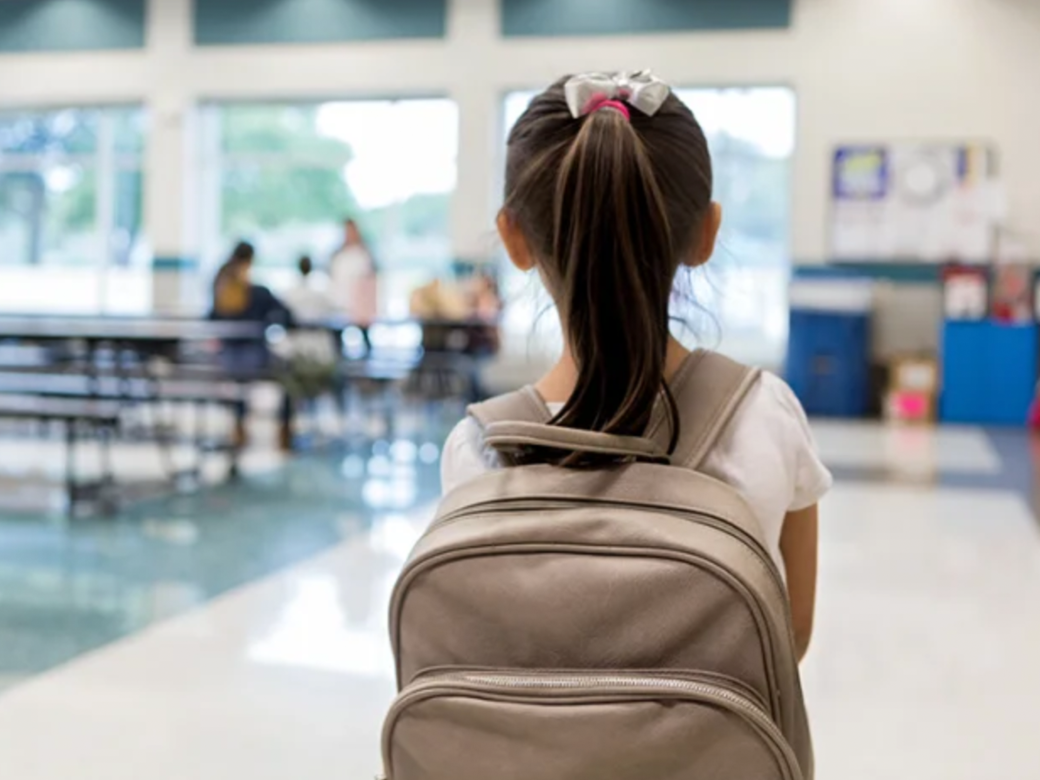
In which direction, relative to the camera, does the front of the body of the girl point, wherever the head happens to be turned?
away from the camera

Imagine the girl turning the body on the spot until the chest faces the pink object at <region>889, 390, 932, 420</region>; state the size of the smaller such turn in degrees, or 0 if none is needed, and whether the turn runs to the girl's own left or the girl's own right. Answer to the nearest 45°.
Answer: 0° — they already face it

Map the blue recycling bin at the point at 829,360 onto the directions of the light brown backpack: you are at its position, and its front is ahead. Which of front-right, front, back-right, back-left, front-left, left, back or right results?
back

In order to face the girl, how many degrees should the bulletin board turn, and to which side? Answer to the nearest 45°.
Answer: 0° — it already faces them

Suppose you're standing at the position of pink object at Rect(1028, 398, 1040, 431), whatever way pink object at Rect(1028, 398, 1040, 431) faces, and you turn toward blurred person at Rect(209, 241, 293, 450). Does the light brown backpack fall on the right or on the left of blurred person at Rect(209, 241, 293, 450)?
left

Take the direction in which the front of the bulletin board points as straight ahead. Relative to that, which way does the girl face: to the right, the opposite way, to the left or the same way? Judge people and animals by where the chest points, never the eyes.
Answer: the opposite way

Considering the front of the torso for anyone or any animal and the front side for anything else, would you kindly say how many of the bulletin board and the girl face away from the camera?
1

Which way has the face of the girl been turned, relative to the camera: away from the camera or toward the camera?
away from the camera

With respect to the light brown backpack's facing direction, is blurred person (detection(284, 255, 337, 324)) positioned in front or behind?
behind

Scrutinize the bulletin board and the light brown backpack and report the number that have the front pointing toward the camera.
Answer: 2
